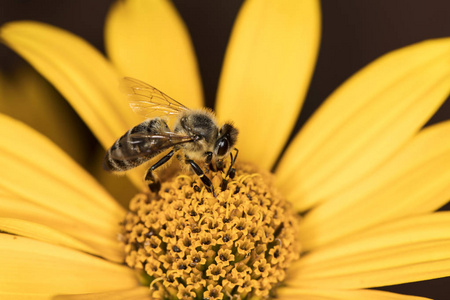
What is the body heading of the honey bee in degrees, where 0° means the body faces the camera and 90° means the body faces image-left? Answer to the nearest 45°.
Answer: approximately 270°
